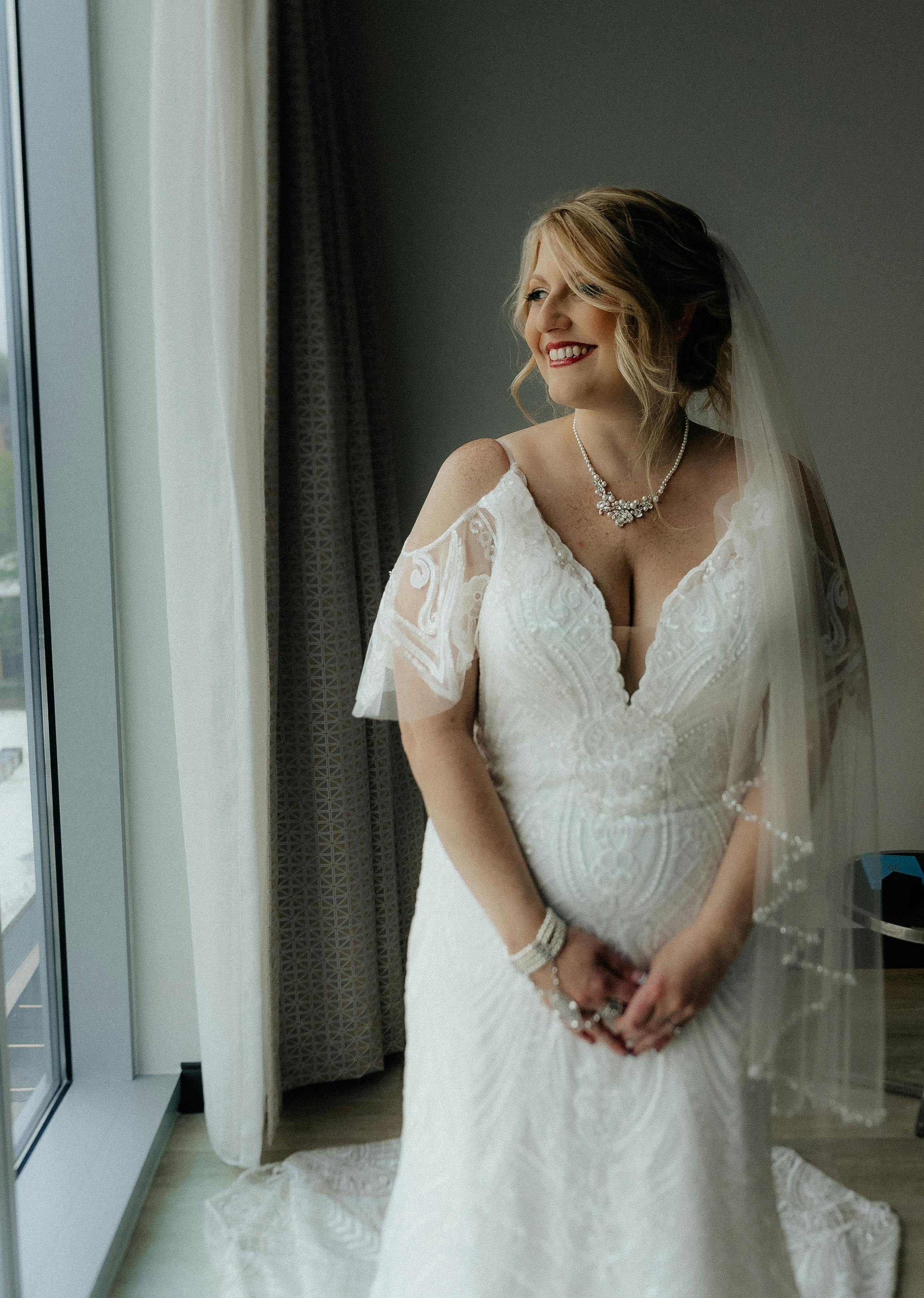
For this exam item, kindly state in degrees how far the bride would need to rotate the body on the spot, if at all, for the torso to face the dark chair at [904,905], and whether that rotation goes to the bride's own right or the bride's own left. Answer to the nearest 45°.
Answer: approximately 135° to the bride's own left

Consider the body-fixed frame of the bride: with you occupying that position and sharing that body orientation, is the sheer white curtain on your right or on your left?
on your right

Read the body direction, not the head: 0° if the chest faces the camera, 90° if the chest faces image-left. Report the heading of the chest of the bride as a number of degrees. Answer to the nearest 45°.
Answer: approximately 0°

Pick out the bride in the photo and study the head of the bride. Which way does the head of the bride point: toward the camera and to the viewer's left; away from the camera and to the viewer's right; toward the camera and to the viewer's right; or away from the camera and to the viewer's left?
toward the camera and to the viewer's left

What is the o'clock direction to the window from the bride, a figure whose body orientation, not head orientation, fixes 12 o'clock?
The window is roughly at 4 o'clock from the bride.
